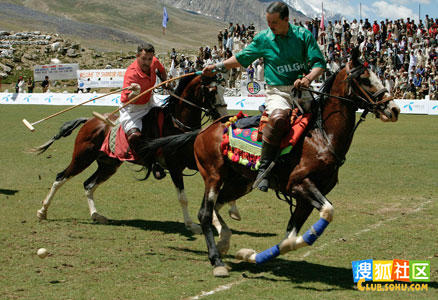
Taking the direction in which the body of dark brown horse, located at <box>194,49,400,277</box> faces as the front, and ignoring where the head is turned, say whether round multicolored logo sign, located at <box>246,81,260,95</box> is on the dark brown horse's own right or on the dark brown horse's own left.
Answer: on the dark brown horse's own left

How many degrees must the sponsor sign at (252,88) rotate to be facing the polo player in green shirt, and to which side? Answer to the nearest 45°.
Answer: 0° — it already faces them

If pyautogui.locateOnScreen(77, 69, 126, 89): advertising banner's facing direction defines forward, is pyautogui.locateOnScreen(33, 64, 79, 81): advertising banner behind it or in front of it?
behind

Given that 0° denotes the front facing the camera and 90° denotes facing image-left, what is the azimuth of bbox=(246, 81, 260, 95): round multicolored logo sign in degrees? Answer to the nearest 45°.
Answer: approximately 0°

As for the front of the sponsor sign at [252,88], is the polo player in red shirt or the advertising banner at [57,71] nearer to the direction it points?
the polo player in red shirt

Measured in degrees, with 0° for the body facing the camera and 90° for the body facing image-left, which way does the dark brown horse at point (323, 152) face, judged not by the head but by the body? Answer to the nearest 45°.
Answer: approximately 270°

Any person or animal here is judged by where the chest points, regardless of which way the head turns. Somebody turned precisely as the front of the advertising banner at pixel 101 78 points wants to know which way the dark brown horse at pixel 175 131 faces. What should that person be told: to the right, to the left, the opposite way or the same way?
to the left

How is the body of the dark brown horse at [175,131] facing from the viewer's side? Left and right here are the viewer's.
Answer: facing to the right of the viewer

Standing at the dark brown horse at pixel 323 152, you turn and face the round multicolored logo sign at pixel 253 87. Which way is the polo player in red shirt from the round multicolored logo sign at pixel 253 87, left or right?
left

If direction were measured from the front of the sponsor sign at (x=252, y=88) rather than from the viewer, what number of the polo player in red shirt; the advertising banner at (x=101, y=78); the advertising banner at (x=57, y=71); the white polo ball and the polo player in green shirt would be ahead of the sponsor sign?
3
